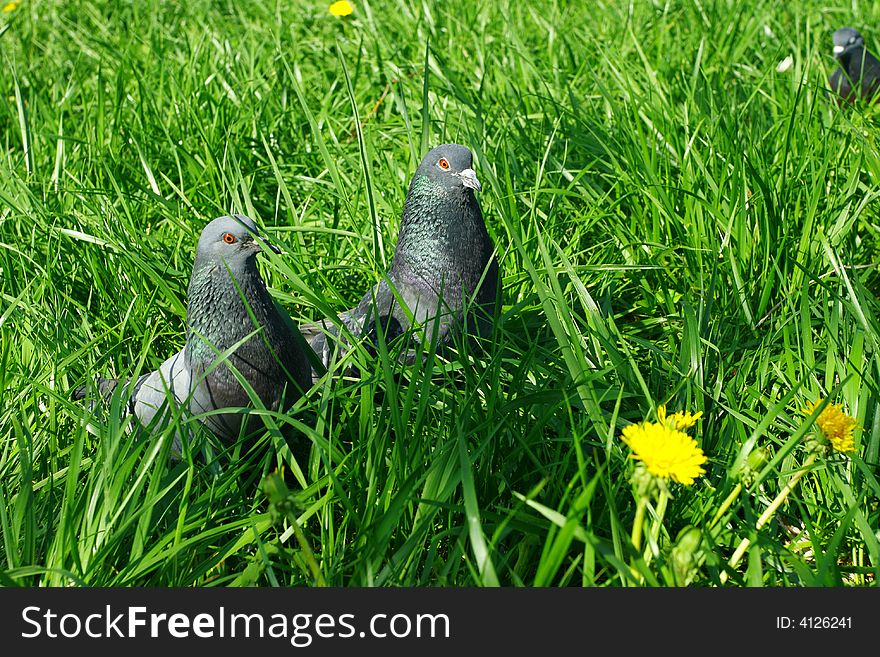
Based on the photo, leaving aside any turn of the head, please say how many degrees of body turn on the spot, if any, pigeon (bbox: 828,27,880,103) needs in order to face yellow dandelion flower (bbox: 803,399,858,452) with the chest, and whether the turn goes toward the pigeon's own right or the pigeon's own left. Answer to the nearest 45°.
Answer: approximately 45° to the pigeon's own left

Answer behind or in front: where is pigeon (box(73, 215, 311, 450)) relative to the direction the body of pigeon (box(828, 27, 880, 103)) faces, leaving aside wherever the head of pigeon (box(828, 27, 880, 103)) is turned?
in front

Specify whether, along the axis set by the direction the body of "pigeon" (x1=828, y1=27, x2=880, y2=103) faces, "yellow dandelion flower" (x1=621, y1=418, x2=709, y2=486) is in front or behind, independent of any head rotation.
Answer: in front

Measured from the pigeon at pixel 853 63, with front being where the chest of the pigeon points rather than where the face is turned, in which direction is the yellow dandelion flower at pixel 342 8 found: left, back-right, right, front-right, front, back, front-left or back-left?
front-right
